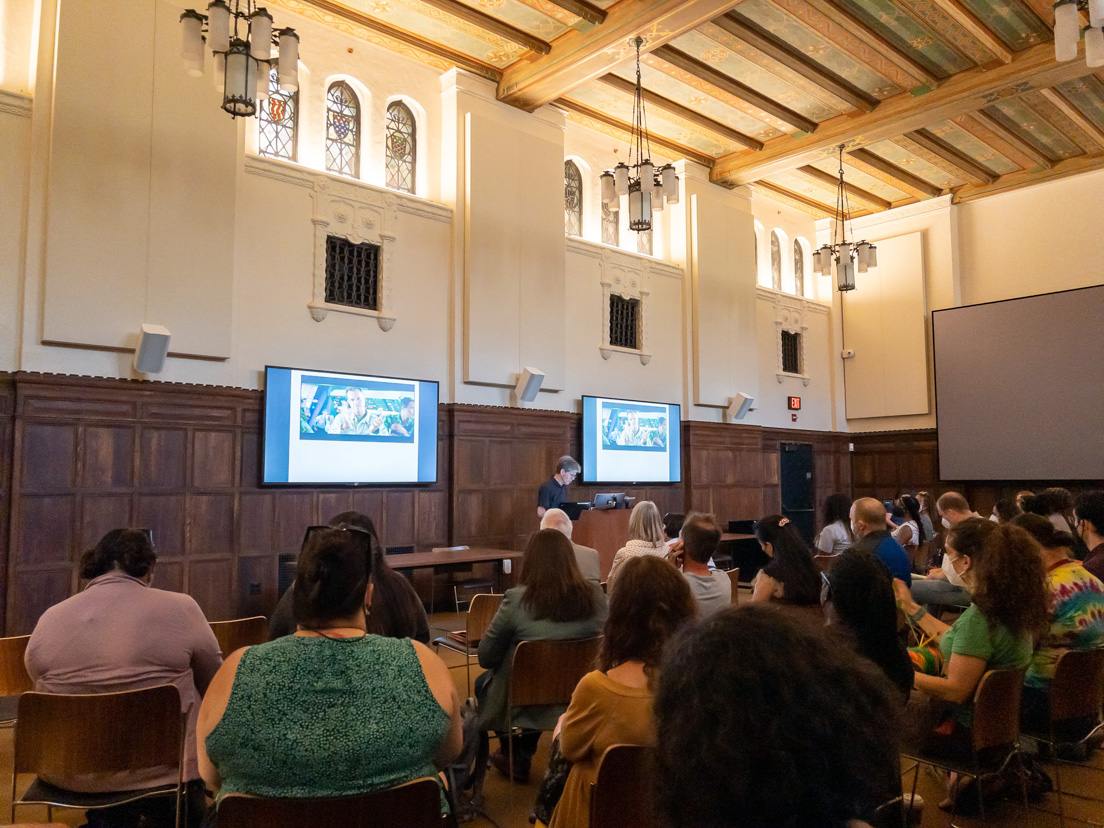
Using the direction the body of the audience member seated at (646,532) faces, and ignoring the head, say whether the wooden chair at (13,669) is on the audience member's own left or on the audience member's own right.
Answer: on the audience member's own left

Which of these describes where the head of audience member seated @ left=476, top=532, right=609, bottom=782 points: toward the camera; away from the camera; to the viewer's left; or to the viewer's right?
away from the camera

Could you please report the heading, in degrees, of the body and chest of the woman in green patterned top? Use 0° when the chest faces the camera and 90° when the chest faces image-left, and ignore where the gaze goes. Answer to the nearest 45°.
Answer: approximately 180°

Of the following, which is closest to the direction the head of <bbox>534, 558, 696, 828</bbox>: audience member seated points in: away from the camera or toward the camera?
away from the camera

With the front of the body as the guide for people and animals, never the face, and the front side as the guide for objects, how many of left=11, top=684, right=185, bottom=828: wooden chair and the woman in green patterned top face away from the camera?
2

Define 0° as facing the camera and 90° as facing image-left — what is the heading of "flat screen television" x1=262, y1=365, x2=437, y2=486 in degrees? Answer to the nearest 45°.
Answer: approximately 315°

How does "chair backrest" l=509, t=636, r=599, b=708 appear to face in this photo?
away from the camera

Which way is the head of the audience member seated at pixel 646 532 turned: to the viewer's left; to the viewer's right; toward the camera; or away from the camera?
away from the camera

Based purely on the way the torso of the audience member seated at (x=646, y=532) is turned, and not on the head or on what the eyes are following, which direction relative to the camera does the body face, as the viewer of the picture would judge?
away from the camera

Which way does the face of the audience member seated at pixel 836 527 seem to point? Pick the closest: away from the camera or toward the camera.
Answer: away from the camera

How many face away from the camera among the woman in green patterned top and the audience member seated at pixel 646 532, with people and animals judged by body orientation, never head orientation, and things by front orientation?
2

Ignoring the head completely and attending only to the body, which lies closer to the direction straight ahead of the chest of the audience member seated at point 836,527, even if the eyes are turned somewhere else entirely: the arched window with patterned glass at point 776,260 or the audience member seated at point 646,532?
the arched window with patterned glass
